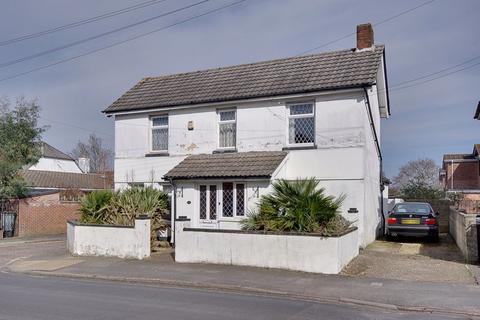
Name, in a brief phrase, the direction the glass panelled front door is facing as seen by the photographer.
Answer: facing the viewer

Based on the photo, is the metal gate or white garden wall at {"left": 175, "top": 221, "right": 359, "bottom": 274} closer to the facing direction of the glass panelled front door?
the white garden wall

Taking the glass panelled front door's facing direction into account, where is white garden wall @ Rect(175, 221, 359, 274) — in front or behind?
in front

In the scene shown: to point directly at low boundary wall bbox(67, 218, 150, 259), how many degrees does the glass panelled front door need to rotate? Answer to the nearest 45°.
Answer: approximately 45° to its right

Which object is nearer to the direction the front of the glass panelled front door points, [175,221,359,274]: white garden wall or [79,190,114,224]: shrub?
the white garden wall

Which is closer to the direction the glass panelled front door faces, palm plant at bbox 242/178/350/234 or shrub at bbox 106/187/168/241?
the palm plant

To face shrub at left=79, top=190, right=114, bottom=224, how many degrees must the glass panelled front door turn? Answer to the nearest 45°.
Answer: approximately 90° to its right

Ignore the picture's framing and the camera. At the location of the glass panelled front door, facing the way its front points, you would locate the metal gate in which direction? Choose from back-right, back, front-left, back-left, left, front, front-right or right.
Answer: back-right
